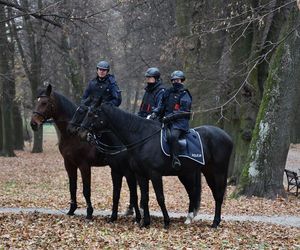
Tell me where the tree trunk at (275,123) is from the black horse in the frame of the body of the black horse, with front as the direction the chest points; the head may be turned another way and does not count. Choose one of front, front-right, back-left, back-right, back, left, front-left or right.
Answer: back-right

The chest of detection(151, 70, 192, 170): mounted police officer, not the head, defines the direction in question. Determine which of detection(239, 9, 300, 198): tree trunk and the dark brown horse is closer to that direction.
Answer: the dark brown horse

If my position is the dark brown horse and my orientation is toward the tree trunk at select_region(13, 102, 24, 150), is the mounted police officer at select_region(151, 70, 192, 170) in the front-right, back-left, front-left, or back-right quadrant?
back-right

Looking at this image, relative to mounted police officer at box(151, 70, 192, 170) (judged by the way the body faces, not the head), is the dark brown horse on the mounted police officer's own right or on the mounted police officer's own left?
on the mounted police officer's own right

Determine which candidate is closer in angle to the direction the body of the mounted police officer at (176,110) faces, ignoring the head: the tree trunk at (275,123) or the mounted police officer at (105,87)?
the mounted police officer

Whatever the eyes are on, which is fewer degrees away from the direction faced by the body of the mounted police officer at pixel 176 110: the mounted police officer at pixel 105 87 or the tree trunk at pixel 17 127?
the mounted police officer

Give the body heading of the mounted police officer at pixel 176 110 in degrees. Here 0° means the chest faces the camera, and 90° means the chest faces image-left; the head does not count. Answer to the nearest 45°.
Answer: approximately 45°

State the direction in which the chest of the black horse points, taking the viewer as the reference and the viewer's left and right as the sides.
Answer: facing to the left of the viewer

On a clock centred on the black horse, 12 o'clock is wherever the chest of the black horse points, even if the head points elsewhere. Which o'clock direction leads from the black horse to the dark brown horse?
The dark brown horse is roughly at 1 o'clock from the black horse.

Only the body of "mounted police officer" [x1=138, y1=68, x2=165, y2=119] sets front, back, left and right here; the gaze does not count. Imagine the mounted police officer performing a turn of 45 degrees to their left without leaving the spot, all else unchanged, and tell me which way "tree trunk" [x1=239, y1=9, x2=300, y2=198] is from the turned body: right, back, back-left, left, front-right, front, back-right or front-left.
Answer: back-left

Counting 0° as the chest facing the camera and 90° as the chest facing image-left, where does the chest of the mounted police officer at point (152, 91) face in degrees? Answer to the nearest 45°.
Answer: approximately 45°

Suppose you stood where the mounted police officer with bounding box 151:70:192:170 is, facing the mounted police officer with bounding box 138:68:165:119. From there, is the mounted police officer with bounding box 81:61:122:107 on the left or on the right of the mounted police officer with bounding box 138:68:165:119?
left
